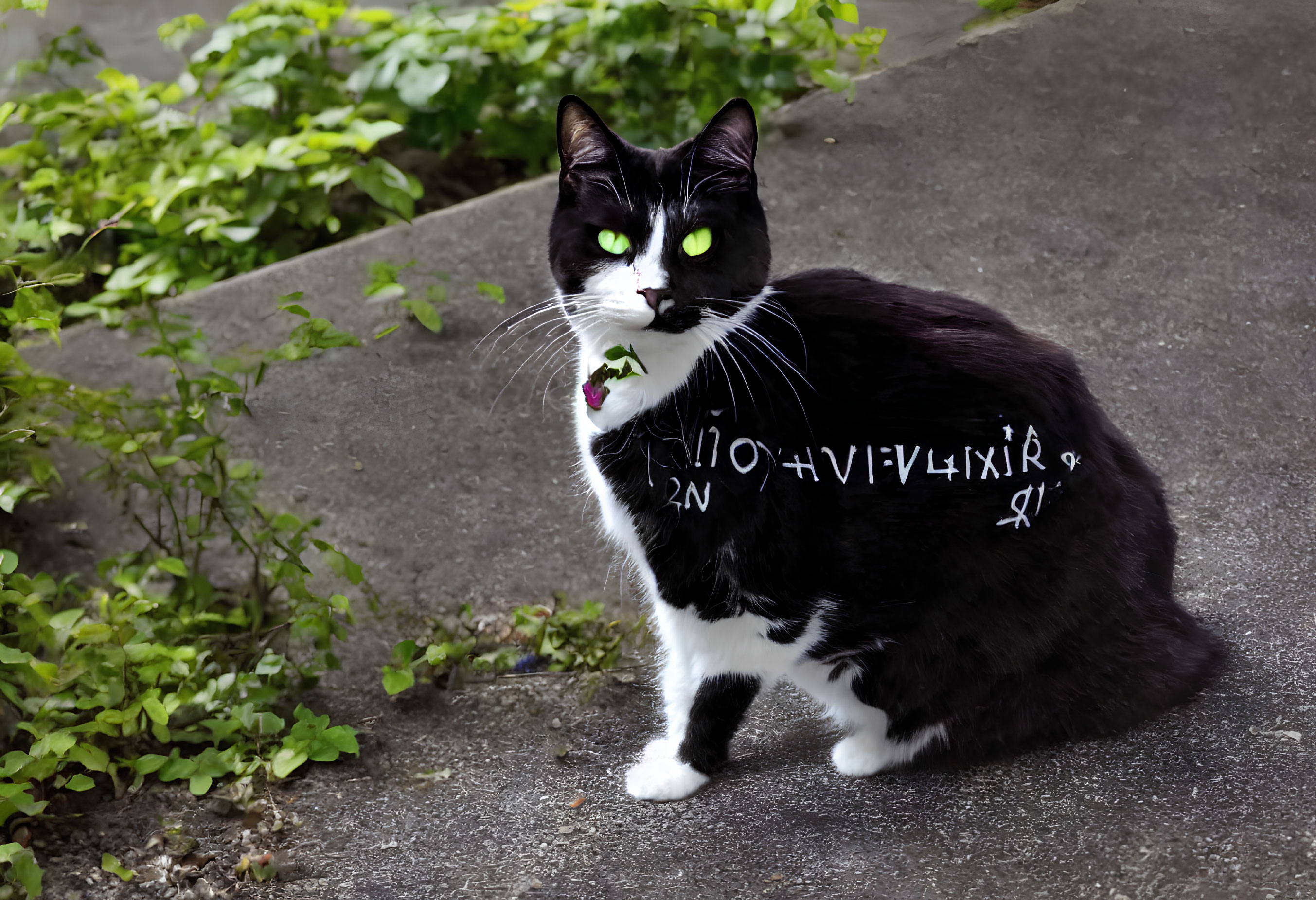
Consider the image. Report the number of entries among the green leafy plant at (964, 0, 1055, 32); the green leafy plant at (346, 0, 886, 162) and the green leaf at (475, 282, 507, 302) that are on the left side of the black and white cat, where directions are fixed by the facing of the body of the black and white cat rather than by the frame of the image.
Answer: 0

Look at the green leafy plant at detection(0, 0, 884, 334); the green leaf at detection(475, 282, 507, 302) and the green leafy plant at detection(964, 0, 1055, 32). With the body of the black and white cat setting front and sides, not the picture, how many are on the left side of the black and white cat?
0

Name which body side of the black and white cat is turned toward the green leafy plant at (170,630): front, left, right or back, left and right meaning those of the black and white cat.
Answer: front

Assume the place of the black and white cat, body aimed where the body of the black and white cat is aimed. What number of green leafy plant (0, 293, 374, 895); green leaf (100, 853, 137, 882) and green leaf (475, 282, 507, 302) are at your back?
0

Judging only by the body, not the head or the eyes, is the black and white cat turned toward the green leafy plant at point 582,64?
no

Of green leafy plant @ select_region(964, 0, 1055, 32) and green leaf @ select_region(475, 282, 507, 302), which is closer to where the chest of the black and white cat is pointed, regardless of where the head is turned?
the green leaf

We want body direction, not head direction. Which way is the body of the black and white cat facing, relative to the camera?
to the viewer's left

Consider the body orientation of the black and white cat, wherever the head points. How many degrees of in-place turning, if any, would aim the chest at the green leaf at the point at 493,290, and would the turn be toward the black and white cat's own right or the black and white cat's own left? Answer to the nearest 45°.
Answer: approximately 45° to the black and white cat's own right

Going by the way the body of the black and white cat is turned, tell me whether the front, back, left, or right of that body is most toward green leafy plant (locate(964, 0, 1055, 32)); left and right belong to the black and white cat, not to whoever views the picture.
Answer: right
